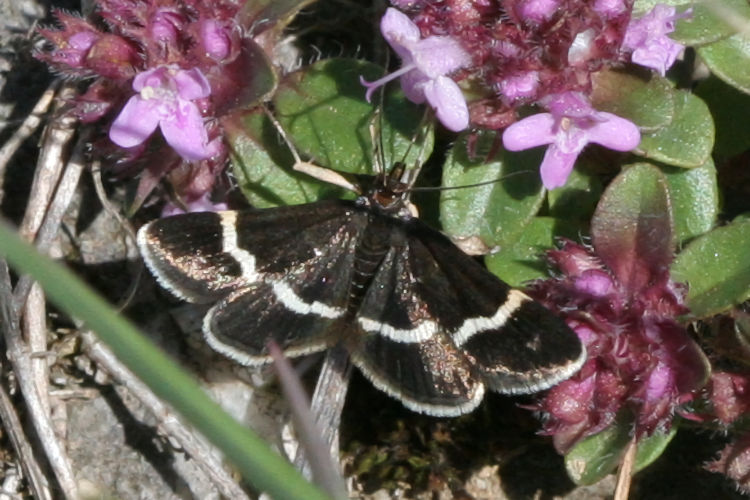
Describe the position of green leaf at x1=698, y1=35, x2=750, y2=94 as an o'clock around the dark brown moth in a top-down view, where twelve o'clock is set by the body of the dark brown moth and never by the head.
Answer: The green leaf is roughly at 2 o'clock from the dark brown moth.

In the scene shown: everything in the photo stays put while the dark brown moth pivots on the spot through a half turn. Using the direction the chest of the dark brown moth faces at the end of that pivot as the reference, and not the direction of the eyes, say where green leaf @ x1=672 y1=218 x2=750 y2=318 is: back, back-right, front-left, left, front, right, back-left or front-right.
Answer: left

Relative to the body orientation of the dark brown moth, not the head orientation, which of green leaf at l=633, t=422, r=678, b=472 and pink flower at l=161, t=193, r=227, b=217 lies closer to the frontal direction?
the pink flower

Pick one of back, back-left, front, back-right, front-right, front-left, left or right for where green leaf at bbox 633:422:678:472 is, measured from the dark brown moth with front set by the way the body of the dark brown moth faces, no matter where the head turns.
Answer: right

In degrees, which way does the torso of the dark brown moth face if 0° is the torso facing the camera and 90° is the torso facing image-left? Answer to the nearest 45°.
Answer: approximately 180°

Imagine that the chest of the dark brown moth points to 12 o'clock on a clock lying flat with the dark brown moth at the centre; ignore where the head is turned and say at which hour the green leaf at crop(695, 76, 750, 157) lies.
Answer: The green leaf is roughly at 2 o'clock from the dark brown moth.

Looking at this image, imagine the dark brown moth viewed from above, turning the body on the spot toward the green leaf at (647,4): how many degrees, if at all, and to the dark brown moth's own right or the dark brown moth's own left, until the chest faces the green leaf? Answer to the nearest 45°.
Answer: approximately 45° to the dark brown moth's own right

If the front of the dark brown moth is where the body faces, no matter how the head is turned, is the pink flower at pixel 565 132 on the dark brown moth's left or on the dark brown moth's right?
on the dark brown moth's right

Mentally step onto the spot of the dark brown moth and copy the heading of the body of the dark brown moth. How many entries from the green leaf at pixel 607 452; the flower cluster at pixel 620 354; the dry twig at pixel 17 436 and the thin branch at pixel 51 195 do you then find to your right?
2

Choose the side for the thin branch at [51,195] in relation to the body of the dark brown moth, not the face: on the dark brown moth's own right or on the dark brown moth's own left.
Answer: on the dark brown moth's own left

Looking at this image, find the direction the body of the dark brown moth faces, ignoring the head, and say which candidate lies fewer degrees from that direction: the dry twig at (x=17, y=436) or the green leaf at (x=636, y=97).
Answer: the green leaf

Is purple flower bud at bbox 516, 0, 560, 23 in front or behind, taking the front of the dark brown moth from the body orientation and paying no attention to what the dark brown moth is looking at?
in front

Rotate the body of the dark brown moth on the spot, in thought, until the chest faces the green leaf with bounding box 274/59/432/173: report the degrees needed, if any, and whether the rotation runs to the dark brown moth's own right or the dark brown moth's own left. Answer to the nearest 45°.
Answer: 0° — it already faces it

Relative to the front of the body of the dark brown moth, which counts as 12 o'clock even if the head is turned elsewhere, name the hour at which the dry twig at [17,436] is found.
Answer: The dry twig is roughly at 9 o'clock from the dark brown moth.
